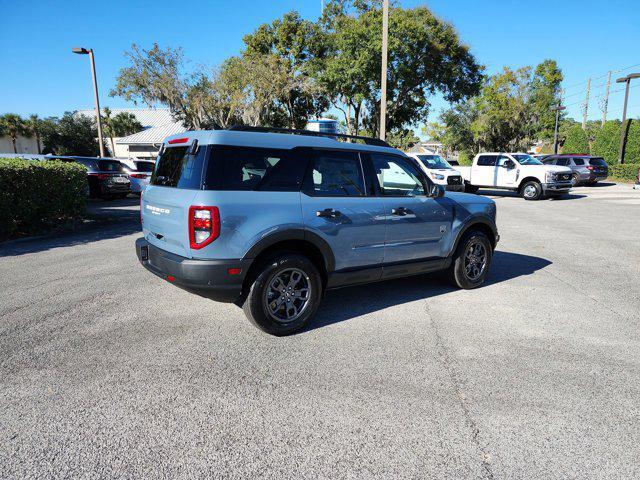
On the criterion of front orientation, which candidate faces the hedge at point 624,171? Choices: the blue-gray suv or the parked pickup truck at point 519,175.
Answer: the blue-gray suv

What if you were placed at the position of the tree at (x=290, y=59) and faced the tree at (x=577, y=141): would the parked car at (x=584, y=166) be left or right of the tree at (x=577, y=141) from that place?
right

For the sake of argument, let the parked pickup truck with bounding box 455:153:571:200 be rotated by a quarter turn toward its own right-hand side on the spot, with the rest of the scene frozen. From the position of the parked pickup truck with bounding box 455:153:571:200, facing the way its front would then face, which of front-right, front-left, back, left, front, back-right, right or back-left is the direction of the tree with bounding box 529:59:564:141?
back-right

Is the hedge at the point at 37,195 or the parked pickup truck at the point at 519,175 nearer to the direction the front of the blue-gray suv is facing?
the parked pickup truck

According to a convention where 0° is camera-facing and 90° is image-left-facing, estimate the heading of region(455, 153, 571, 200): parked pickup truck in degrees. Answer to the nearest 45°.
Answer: approximately 315°

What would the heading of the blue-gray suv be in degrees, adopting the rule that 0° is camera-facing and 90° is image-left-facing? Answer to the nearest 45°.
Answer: approximately 225°

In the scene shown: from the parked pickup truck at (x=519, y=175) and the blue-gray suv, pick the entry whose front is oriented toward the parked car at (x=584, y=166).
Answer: the blue-gray suv

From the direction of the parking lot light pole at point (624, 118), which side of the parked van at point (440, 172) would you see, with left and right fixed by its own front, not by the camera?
left

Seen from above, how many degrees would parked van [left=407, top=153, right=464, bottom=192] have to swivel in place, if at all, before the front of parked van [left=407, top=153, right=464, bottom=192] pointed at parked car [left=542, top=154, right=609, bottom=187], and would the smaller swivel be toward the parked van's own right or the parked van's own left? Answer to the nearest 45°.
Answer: approximately 90° to the parked van's own left

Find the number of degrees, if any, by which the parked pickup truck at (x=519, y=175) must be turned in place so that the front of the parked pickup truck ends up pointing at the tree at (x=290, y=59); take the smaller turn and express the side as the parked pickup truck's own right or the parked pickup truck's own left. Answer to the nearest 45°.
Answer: approximately 180°

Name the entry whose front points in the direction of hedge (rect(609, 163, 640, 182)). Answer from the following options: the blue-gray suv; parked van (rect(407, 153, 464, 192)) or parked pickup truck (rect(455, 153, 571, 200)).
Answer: the blue-gray suv

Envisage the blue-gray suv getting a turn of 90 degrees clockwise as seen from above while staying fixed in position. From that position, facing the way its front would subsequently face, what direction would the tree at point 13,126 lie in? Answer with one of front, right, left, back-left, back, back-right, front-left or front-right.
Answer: back

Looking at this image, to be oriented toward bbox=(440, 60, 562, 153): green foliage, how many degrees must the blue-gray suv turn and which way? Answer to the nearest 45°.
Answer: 0° — it already faces it

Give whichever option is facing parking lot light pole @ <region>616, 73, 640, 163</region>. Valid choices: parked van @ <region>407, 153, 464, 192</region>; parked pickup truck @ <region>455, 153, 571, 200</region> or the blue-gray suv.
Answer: the blue-gray suv
